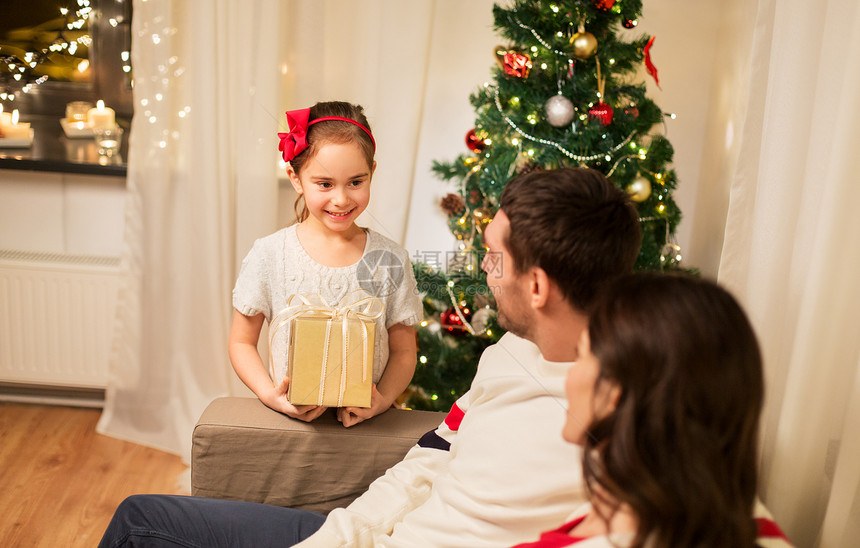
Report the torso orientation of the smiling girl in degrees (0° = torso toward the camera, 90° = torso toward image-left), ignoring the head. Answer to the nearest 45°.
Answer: approximately 0°

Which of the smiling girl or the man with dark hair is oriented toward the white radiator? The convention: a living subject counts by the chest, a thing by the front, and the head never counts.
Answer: the man with dark hair

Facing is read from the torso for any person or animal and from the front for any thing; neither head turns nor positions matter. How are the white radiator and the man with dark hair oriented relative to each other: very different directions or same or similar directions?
very different directions

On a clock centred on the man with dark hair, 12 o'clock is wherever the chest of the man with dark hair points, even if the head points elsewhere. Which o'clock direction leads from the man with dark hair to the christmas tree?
The christmas tree is roughly at 2 o'clock from the man with dark hair.

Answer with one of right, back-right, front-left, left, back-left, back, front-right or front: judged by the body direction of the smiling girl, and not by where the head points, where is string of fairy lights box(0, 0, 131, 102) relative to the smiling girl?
back-right

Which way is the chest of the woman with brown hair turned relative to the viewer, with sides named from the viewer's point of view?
facing away from the viewer and to the left of the viewer

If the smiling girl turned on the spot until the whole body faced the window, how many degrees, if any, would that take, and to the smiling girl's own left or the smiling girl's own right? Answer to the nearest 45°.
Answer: approximately 135° to the smiling girl's own right

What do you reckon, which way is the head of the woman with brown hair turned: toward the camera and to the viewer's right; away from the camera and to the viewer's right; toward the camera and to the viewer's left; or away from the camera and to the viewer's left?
away from the camera and to the viewer's left

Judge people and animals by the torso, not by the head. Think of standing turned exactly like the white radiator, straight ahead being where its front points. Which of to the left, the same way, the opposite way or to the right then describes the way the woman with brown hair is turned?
the opposite way

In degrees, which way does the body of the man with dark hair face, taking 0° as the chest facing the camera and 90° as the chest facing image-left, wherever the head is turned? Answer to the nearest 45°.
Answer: approximately 135°

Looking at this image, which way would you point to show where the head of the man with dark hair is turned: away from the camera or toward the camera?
away from the camera
